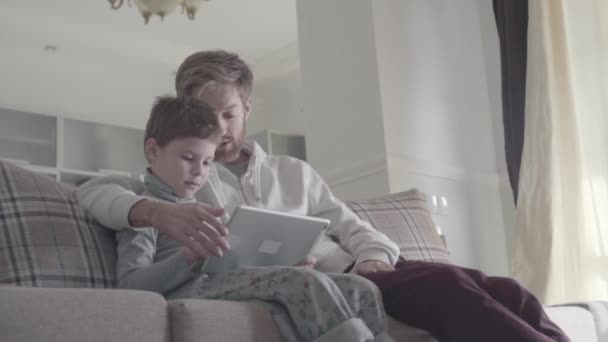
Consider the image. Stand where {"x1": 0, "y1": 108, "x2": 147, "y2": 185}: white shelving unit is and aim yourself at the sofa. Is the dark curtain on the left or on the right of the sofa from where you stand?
left

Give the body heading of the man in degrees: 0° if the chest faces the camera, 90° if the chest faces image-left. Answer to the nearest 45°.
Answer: approximately 315°

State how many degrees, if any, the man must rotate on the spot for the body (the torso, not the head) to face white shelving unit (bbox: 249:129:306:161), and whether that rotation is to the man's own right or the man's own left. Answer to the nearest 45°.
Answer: approximately 135° to the man's own left

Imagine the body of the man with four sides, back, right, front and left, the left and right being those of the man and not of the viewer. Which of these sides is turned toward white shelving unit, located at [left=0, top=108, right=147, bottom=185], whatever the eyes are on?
back

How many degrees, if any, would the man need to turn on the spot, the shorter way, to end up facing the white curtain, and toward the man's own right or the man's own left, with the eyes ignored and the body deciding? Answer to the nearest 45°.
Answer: approximately 90° to the man's own left

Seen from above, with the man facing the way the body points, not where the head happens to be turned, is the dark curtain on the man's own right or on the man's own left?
on the man's own left
